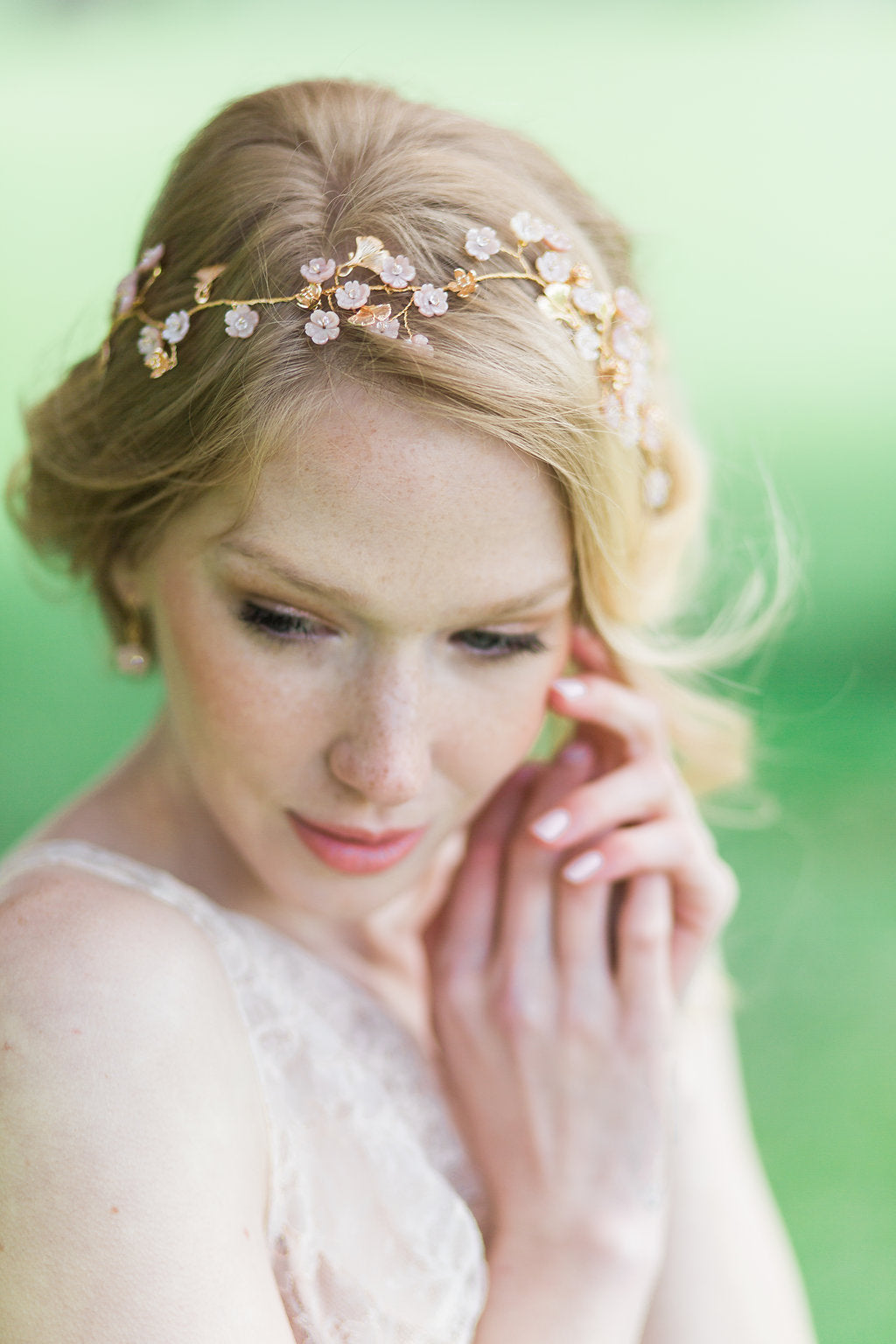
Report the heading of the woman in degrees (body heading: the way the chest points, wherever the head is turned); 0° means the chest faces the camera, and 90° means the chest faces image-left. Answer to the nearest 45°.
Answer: approximately 315°
